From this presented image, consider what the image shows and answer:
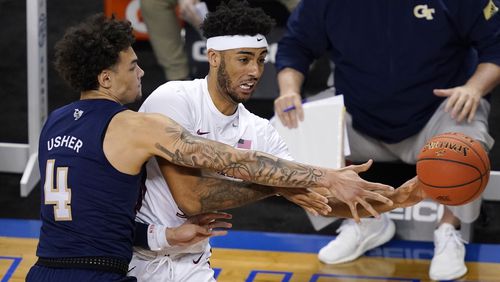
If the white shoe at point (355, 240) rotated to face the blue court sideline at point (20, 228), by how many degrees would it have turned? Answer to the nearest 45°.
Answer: approximately 45° to its right

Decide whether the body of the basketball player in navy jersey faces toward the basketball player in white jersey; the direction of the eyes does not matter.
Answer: yes

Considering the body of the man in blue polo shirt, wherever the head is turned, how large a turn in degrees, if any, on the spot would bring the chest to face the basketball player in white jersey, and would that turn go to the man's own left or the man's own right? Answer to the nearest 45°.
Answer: approximately 45° to the man's own right

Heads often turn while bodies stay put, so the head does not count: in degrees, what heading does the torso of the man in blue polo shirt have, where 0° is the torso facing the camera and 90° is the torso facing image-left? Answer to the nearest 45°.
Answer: approximately 0°

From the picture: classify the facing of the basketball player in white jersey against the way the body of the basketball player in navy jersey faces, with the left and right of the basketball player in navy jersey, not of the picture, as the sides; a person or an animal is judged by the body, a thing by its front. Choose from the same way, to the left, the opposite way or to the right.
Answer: to the right

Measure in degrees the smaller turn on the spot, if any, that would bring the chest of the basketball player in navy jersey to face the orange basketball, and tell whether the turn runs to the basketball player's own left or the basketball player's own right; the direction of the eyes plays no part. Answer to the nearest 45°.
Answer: approximately 45° to the basketball player's own right

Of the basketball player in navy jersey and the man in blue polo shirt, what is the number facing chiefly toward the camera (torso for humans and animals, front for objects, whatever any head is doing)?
1

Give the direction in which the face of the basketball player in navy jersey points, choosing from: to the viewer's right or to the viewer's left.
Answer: to the viewer's right

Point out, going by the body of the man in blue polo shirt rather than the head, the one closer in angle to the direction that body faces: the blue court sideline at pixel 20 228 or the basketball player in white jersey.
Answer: the basketball player in white jersey
